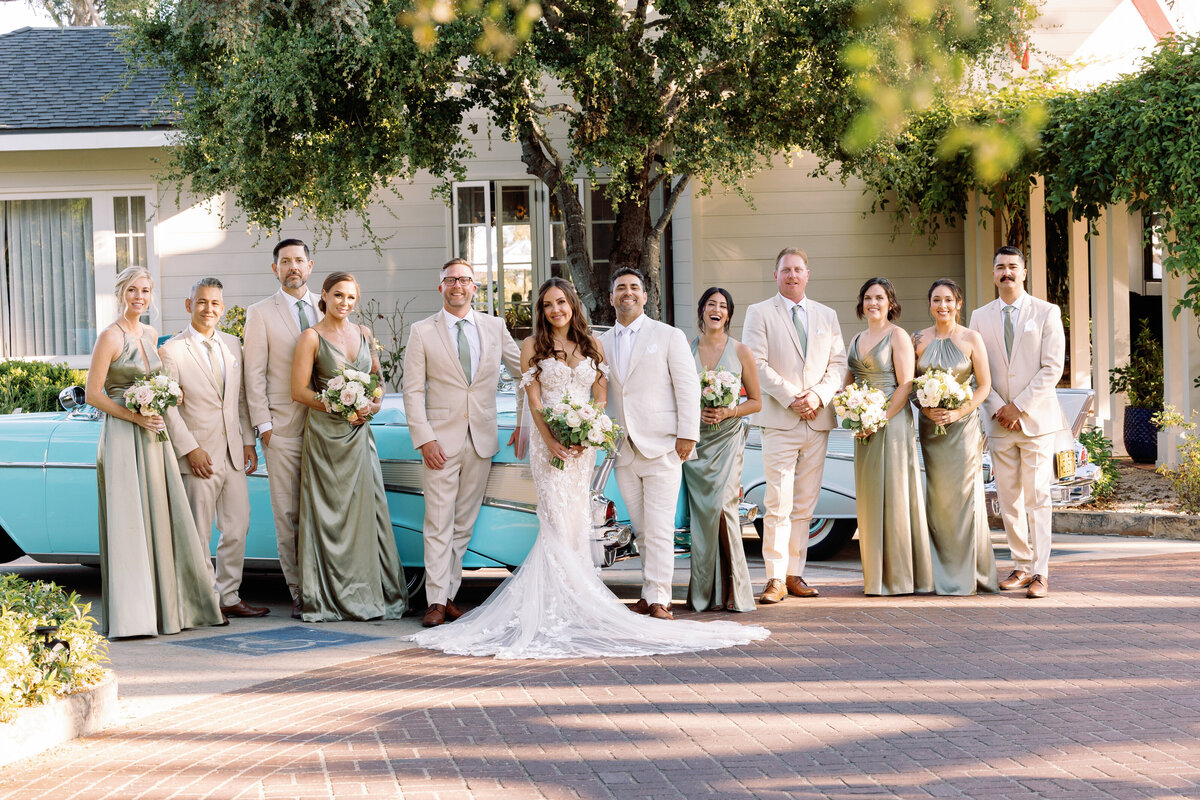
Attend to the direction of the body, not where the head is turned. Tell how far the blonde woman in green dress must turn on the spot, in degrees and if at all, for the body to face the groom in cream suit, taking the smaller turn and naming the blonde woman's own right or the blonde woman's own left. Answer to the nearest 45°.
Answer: approximately 45° to the blonde woman's own left

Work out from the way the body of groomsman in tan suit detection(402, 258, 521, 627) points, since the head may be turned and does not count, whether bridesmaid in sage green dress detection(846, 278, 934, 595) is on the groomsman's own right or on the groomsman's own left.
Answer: on the groomsman's own left

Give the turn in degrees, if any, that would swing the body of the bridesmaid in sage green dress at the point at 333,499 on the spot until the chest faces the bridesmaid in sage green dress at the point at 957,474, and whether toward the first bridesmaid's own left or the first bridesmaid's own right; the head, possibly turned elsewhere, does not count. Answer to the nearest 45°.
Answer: approximately 45° to the first bridesmaid's own left

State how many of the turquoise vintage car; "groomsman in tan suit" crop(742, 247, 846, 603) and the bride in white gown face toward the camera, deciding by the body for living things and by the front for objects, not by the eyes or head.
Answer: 2

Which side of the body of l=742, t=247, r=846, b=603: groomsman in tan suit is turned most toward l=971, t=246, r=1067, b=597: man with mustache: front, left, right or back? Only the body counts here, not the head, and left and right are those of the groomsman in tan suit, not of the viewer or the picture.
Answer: left

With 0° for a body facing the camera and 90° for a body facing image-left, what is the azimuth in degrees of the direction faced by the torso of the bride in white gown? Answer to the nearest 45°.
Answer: approximately 0°

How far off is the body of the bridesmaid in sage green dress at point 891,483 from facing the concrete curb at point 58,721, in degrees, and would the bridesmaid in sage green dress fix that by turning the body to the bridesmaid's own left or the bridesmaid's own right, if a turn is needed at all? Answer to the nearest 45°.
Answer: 0° — they already face it

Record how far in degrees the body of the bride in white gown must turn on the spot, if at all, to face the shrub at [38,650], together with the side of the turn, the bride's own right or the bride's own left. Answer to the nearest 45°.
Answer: approximately 45° to the bride's own right

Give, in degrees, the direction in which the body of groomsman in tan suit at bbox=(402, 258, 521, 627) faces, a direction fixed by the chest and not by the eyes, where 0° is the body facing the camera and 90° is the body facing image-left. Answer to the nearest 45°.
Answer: approximately 0°
